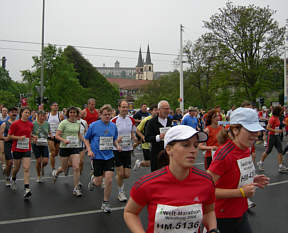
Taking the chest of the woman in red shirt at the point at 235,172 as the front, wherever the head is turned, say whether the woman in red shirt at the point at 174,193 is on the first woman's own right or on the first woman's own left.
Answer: on the first woman's own right

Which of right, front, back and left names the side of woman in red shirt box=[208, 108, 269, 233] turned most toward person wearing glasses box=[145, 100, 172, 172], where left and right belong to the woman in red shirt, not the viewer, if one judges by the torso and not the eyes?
back

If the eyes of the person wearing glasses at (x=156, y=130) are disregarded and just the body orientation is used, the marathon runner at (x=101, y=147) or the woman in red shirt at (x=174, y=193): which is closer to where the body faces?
the woman in red shirt

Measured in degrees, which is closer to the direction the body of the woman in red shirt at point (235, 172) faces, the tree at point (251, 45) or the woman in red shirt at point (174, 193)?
the woman in red shirt

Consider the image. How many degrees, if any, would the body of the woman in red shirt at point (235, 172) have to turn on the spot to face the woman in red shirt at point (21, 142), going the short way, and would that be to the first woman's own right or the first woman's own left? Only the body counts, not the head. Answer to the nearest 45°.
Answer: approximately 180°

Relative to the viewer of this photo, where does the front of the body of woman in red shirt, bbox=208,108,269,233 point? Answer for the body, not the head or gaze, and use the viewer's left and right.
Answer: facing the viewer and to the right of the viewer
